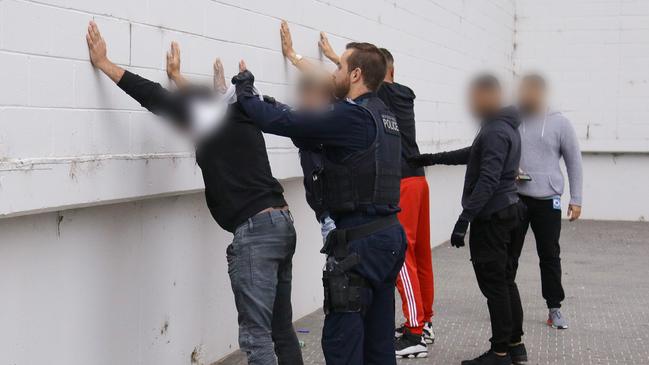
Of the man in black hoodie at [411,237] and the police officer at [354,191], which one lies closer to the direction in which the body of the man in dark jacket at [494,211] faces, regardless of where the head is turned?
the man in black hoodie

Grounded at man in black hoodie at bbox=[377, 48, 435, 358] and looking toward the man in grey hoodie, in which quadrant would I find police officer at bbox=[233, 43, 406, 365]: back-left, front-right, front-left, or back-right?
back-right

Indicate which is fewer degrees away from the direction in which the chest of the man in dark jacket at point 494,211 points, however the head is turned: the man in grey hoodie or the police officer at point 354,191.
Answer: the police officer

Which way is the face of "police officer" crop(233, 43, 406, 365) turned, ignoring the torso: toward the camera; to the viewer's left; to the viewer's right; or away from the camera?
to the viewer's left

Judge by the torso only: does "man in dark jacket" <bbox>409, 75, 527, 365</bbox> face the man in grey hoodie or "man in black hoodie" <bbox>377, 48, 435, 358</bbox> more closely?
the man in black hoodie

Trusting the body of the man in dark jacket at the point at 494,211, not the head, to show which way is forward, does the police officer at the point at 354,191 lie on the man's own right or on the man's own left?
on the man's own left

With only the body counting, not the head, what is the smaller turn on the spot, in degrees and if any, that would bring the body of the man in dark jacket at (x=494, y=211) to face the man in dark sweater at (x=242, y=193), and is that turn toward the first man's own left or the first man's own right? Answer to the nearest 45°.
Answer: approximately 45° to the first man's own left

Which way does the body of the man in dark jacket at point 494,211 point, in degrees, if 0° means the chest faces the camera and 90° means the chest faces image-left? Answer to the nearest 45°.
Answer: approximately 90°
